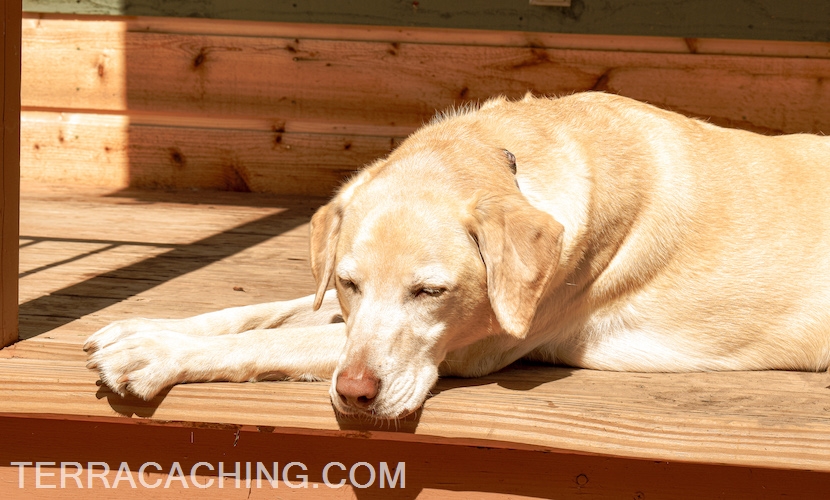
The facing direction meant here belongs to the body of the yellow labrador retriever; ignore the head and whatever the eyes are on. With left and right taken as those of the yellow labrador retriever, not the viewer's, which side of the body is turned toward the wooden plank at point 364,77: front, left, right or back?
right

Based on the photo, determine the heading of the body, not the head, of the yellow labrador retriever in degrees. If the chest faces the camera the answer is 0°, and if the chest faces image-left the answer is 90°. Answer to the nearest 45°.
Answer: approximately 90°
